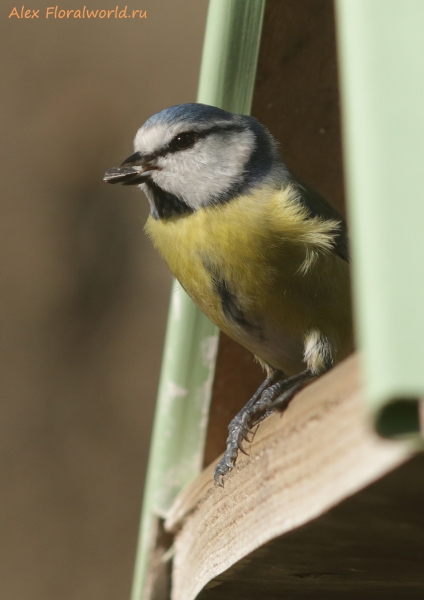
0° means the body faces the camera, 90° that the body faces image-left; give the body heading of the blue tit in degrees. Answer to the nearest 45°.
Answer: approximately 45°
